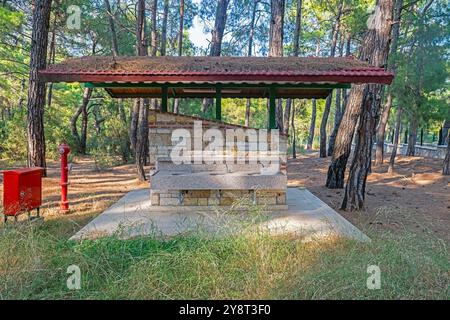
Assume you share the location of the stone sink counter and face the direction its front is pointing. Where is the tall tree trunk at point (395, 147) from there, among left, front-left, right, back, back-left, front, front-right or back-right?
back-left

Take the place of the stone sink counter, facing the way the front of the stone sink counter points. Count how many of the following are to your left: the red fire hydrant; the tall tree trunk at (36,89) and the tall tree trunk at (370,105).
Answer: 1

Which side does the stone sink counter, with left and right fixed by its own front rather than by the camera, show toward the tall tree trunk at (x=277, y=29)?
back

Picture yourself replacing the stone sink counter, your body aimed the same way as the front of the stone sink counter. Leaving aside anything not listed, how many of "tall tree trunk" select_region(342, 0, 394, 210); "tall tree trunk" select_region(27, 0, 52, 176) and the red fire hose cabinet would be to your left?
1

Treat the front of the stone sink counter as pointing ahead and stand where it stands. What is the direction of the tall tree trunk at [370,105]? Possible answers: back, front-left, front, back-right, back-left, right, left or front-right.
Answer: left

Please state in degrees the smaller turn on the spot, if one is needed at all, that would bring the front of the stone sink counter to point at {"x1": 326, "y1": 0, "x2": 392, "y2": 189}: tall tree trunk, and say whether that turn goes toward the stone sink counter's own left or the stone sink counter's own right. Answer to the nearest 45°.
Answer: approximately 135° to the stone sink counter's own left

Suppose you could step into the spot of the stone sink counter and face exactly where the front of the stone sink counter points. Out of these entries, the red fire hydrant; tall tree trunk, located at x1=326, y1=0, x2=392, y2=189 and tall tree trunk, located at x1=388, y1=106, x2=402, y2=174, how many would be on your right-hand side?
1

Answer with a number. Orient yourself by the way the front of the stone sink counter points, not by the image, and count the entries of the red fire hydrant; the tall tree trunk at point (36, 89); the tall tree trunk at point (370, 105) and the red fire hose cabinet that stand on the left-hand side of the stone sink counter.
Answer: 1

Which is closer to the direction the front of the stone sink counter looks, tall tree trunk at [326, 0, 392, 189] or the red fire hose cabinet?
the red fire hose cabinet

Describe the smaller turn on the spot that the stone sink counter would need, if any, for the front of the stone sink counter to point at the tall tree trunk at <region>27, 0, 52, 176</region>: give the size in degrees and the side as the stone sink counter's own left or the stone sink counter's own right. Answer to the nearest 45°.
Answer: approximately 135° to the stone sink counter's own right

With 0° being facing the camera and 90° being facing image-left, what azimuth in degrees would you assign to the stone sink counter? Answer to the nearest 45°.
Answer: approximately 0°
